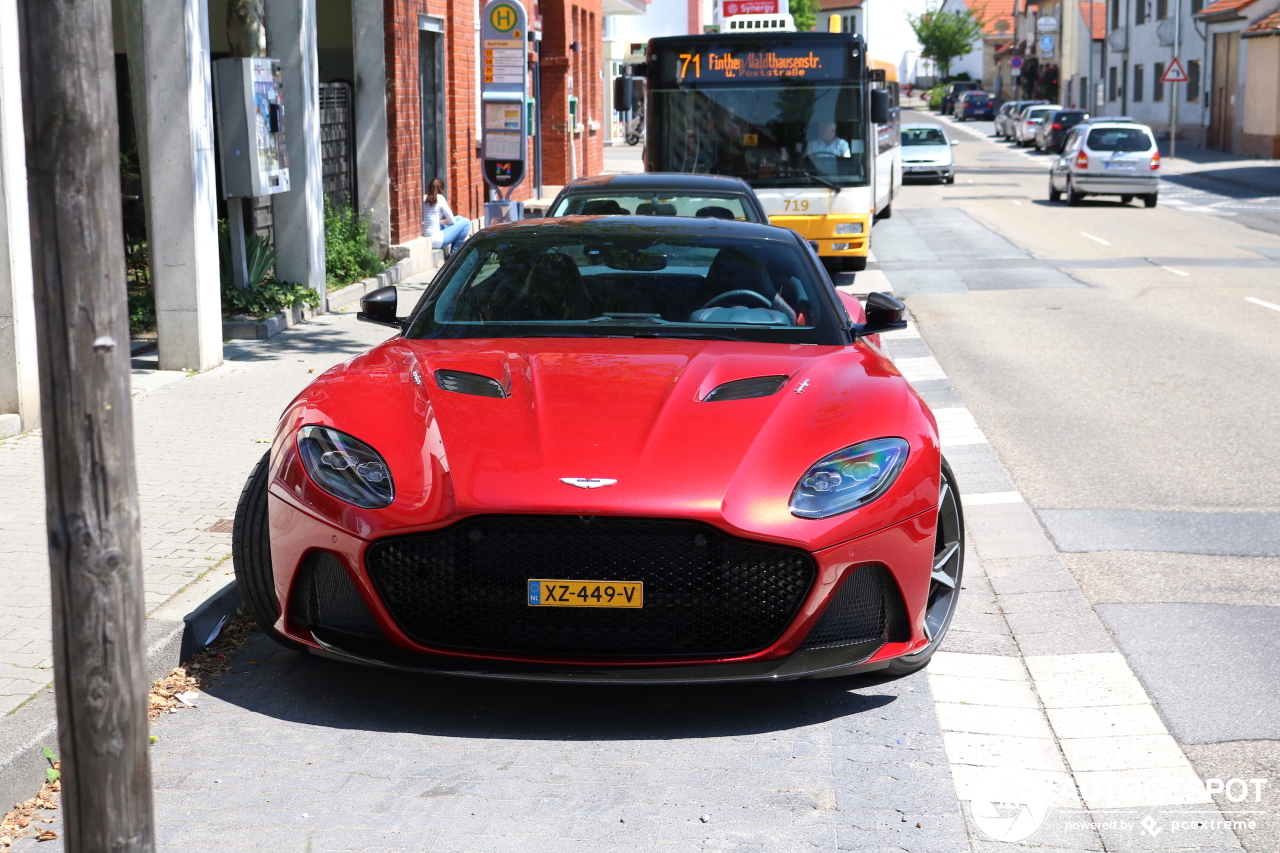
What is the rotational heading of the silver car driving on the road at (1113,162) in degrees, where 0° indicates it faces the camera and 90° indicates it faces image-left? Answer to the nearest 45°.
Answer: approximately 180°

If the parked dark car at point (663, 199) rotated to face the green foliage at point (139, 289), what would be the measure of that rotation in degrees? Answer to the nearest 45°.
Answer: approximately 135° to its right

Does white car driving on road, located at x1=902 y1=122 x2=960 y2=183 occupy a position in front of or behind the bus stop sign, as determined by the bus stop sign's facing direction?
behind

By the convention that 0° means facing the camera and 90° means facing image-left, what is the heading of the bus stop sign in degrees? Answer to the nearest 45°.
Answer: approximately 0°

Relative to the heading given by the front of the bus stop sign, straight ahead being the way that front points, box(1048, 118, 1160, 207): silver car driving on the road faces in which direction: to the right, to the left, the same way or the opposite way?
the opposite way

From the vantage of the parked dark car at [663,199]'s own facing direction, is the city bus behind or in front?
behind

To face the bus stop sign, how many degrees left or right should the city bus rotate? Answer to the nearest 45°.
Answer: approximately 45° to its right

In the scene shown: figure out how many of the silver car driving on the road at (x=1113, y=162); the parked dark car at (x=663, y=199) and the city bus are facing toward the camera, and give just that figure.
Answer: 2

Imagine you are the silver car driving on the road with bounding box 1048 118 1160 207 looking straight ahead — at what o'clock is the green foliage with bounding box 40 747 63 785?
The green foliage is roughly at 6 o'clock from the silver car driving on the road.
